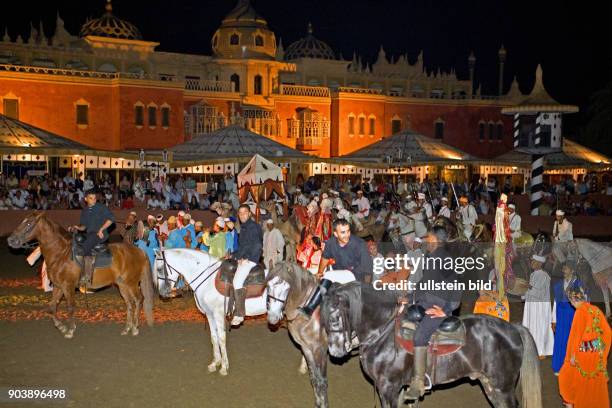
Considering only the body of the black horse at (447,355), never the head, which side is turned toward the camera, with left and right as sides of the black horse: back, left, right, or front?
left

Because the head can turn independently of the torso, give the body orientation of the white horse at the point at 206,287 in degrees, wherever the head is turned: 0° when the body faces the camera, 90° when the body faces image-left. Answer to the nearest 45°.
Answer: approximately 90°

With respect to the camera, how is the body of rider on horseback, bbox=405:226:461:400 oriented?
to the viewer's left

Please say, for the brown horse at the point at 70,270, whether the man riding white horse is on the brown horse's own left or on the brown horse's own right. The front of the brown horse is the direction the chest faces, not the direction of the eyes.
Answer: on the brown horse's own left

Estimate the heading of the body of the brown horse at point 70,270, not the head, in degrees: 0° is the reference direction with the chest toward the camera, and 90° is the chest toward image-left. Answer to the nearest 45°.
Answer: approximately 90°

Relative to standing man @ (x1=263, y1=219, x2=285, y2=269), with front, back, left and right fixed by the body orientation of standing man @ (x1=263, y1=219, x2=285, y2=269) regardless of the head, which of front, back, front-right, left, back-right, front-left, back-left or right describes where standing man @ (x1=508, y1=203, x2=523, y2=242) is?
back-left

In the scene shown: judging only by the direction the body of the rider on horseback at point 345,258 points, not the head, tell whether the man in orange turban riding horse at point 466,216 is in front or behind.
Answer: behind
